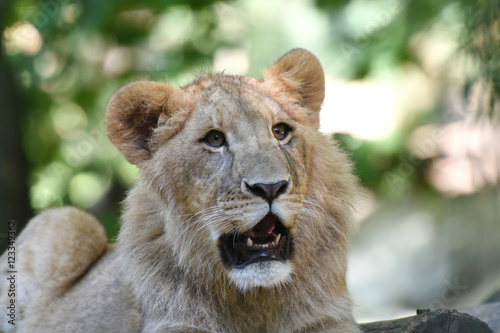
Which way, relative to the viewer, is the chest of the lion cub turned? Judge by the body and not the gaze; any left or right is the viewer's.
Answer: facing the viewer and to the right of the viewer
